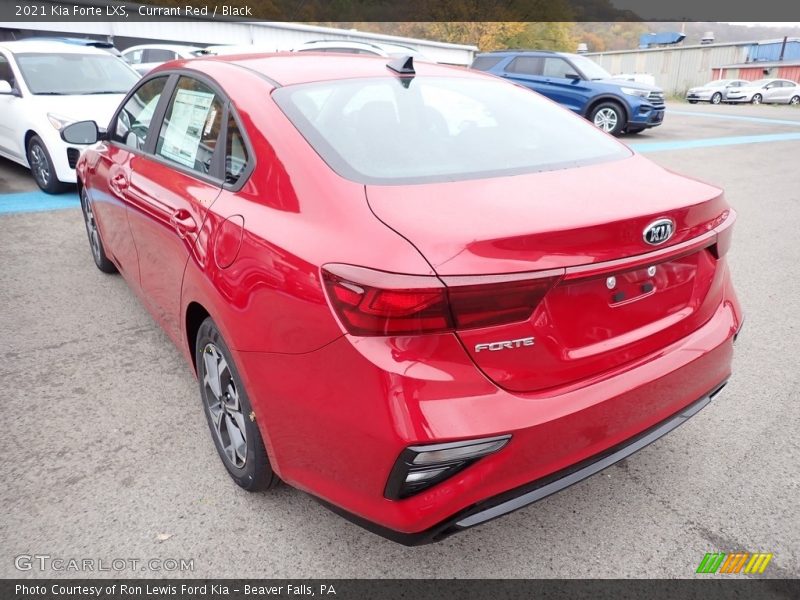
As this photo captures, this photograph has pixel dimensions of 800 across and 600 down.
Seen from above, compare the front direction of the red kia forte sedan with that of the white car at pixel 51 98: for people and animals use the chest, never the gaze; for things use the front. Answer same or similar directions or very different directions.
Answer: very different directions

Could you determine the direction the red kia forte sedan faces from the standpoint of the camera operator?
facing away from the viewer and to the left of the viewer

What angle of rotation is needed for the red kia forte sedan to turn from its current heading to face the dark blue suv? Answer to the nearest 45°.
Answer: approximately 45° to its right

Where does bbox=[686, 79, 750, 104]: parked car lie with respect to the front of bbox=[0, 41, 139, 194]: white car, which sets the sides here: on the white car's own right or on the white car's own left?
on the white car's own left

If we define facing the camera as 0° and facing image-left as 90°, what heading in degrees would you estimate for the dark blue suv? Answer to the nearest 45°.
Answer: approximately 315°

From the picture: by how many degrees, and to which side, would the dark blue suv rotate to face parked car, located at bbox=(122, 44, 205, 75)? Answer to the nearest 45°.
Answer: approximately 135° to its right

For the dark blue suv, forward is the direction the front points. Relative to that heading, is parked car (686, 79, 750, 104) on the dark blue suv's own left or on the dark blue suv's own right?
on the dark blue suv's own left

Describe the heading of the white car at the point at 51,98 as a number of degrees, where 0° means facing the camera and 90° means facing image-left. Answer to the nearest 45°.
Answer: approximately 315°

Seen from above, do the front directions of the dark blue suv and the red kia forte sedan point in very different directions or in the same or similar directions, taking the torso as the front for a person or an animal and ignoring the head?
very different directions

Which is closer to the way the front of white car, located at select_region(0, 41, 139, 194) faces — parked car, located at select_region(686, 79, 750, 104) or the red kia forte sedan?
the red kia forte sedan
